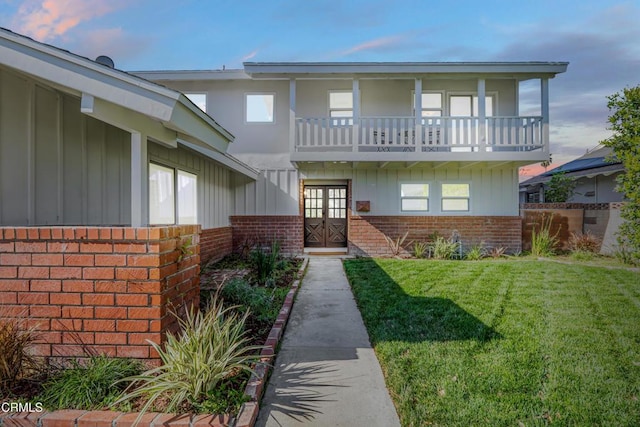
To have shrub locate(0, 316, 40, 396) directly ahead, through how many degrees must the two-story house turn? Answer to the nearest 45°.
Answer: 0° — it already faces it

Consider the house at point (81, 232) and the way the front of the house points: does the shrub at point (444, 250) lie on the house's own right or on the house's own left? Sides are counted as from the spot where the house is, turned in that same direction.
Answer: on the house's own left

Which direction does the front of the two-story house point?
toward the camera

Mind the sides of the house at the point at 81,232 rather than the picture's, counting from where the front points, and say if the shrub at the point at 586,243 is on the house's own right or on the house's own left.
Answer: on the house's own left

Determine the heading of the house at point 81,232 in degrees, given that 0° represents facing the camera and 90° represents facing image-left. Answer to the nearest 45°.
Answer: approximately 0°

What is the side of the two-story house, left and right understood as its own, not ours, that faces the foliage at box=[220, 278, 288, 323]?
front

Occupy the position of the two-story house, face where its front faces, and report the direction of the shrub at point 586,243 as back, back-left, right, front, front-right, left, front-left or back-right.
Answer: left

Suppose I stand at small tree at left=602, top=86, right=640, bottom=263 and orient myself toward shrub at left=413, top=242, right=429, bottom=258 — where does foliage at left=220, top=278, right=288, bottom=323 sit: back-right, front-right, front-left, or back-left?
front-left

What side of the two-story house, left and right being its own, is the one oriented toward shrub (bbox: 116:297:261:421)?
front
